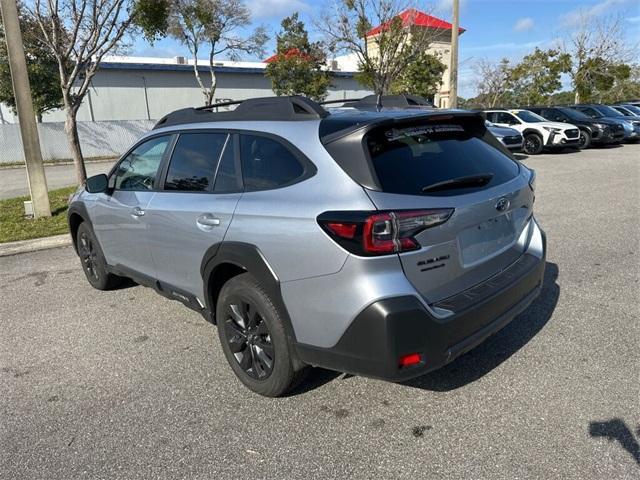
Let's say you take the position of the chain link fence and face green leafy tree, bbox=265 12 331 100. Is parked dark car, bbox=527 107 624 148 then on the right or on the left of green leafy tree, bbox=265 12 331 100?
right

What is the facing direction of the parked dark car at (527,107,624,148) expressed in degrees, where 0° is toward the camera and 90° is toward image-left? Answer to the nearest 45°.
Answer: approximately 315°

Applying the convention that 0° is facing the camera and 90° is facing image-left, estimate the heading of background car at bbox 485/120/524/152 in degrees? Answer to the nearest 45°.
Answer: approximately 315°

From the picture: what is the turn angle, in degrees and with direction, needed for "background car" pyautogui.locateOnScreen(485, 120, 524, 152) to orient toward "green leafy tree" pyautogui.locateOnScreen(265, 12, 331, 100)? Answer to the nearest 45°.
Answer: approximately 180°

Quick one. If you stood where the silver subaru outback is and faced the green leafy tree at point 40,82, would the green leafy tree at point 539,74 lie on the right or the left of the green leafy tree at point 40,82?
right

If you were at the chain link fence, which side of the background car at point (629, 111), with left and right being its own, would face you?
right

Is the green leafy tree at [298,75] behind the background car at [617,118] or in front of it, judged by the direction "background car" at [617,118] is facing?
behind
